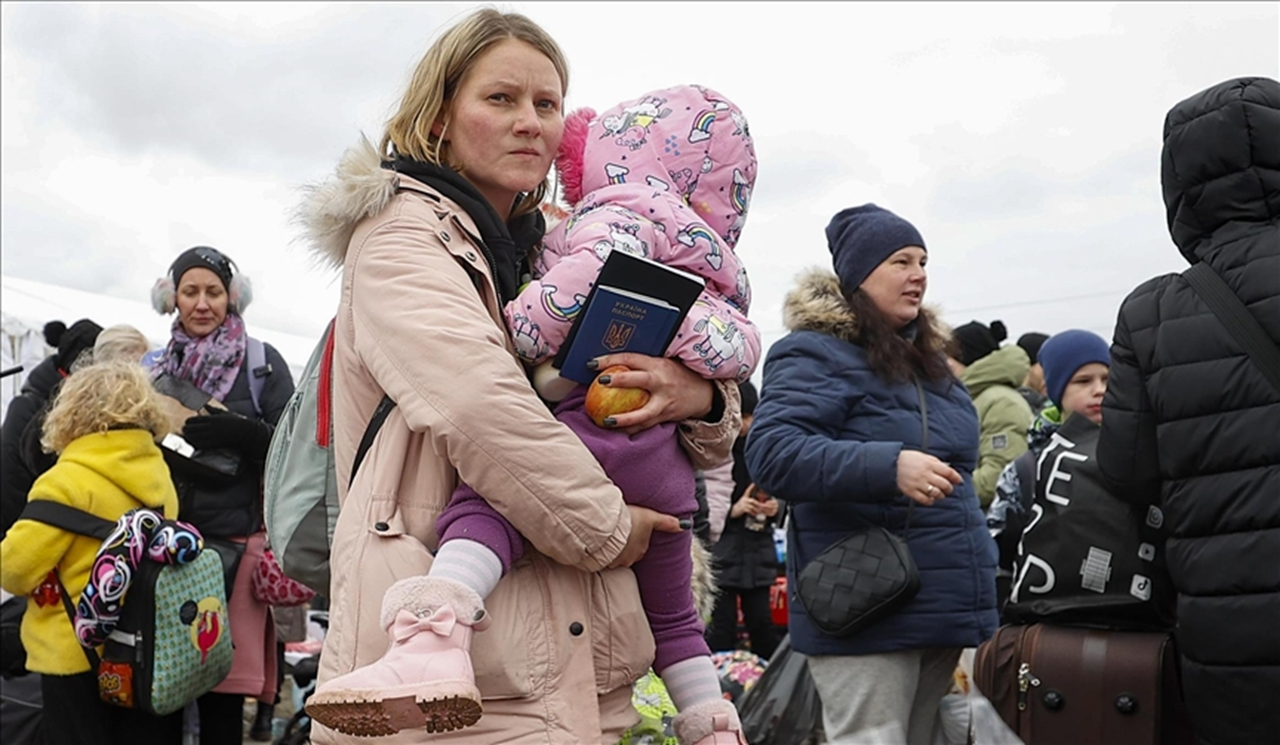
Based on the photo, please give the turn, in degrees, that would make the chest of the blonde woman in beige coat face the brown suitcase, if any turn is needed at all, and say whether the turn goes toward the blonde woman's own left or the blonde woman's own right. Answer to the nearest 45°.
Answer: approximately 90° to the blonde woman's own left

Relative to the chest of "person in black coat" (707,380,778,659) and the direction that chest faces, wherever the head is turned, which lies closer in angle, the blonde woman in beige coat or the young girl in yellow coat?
the blonde woman in beige coat

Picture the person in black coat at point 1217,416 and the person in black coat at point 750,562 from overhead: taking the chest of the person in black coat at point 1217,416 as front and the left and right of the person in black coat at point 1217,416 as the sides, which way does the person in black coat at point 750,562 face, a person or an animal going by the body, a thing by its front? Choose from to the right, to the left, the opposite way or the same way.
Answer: the opposite way

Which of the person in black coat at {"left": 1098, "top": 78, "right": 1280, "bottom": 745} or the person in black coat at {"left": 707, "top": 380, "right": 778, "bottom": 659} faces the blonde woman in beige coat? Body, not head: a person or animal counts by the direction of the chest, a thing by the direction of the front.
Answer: the person in black coat at {"left": 707, "top": 380, "right": 778, "bottom": 659}

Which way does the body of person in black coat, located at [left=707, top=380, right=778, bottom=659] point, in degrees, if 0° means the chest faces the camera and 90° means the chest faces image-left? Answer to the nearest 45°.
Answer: approximately 0°

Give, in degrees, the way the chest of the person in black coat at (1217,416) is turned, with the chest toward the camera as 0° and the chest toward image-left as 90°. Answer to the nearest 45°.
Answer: approximately 180°

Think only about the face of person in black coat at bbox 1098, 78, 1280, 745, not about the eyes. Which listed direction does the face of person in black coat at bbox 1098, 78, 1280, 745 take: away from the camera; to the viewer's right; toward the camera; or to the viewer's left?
away from the camera

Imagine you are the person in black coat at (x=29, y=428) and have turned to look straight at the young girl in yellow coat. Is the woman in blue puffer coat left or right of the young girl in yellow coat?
left

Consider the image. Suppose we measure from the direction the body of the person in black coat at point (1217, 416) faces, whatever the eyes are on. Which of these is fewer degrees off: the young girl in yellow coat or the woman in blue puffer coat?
the woman in blue puffer coat

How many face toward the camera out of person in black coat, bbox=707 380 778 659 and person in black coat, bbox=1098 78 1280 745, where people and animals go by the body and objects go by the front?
1

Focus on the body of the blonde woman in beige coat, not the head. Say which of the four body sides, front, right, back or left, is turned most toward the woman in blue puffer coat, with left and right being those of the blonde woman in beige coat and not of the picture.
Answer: left
